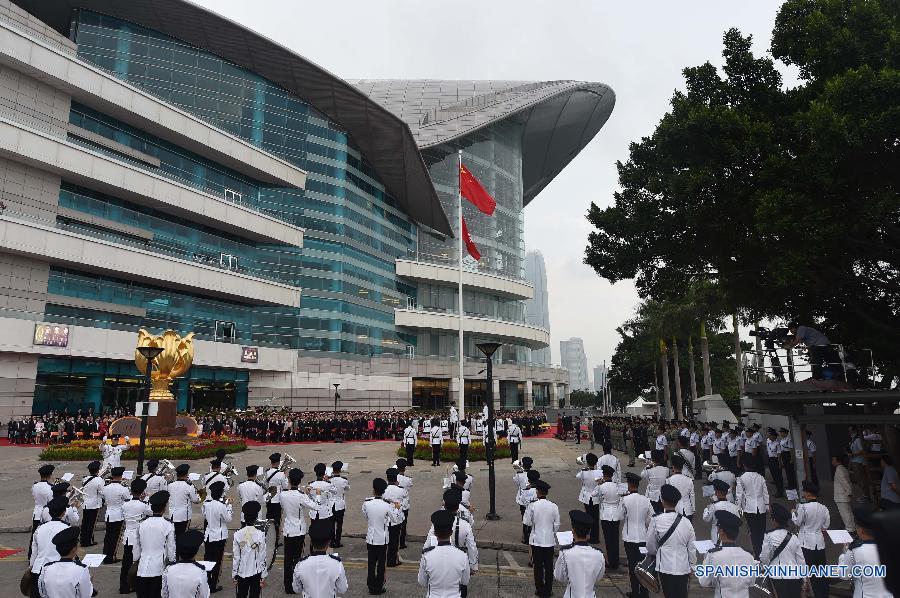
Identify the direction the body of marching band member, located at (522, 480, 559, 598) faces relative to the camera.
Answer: away from the camera

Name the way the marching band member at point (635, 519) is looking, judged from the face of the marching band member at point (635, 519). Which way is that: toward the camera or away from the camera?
away from the camera

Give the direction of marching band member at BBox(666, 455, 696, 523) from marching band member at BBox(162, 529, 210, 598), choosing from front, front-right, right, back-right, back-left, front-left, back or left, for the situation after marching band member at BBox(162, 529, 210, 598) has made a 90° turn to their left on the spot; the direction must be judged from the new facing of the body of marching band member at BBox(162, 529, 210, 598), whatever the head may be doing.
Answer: back

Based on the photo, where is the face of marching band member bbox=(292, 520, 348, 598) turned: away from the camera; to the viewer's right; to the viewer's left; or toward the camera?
away from the camera

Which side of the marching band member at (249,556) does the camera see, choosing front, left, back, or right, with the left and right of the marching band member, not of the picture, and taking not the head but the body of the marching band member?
back

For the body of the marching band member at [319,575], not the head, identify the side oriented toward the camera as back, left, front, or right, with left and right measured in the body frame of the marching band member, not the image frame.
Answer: back

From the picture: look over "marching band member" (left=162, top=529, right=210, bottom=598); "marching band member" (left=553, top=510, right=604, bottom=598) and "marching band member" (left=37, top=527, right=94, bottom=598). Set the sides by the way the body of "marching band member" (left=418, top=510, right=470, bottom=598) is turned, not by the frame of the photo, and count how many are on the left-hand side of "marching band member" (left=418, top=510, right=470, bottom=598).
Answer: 2

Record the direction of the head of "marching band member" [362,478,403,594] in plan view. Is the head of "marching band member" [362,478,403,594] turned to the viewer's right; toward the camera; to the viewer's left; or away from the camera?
away from the camera

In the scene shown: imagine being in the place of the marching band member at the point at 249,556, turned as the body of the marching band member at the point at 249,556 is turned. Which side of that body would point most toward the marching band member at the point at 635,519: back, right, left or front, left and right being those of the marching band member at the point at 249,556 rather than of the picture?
right

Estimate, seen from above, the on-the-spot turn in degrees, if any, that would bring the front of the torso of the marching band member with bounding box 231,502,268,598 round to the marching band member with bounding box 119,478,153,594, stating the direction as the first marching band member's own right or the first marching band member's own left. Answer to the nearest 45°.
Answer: approximately 45° to the first marching band member's own left

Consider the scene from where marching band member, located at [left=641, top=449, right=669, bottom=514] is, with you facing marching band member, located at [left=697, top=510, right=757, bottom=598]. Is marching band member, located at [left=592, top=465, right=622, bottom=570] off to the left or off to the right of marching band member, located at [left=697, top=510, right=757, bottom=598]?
right

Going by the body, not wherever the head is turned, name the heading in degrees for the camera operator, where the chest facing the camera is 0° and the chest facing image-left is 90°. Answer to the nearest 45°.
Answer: approximately 90°

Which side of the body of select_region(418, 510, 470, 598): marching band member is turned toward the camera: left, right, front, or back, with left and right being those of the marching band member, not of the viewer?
back
